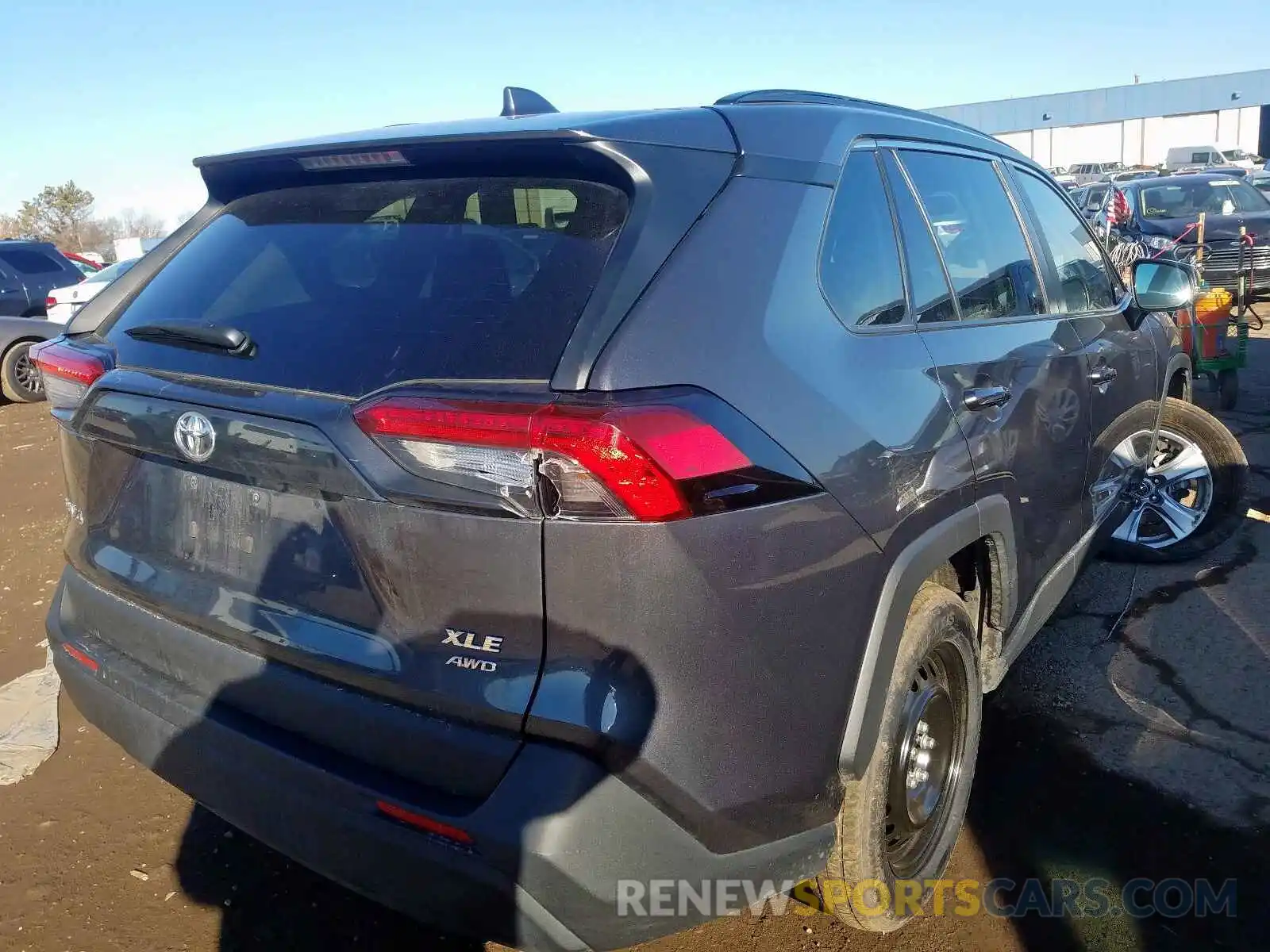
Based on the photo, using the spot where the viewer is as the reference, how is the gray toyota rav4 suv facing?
facing away from the viewer and to the right of the viewer

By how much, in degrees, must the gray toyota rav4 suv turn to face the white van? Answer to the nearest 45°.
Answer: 0° — it already faces it

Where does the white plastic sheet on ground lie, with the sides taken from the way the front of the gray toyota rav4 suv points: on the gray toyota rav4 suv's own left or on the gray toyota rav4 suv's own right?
on the gray toyota rav4 suv's own left

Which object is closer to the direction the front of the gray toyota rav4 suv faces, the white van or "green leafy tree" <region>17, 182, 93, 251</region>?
the white van

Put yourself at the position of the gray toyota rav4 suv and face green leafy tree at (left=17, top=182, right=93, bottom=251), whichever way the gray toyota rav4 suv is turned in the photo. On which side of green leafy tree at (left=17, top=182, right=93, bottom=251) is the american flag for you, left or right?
right

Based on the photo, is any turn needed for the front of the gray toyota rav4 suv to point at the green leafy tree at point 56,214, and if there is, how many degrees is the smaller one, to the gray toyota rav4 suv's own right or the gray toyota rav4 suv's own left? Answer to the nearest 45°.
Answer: approximately 90° to the gray toyota rav4 suv's own left

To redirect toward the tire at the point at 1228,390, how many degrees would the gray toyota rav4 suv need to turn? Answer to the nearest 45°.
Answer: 0° — it already faces it

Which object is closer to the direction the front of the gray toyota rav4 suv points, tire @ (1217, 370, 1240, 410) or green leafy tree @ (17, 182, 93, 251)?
the tire

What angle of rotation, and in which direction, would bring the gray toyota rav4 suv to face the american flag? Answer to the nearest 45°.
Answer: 0° — it already faces it
